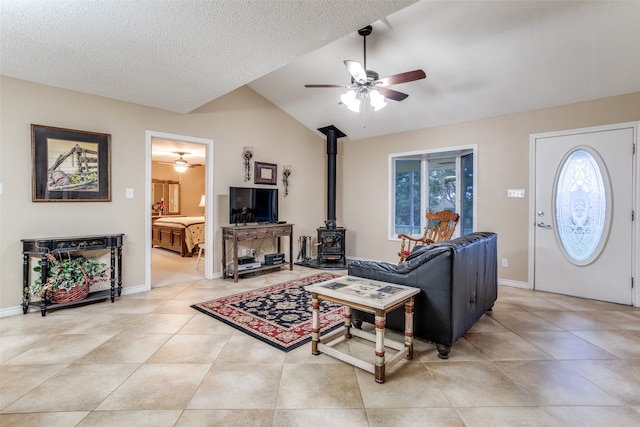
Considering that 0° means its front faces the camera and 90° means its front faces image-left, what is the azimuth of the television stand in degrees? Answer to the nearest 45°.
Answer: approximately 315°

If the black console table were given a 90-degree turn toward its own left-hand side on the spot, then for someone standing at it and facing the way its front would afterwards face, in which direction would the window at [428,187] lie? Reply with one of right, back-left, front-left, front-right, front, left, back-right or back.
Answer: front-right

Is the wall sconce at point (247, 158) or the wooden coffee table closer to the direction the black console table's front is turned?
the wooden coffee table

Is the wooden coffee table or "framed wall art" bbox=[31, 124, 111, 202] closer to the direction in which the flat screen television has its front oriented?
the wooden coffee table

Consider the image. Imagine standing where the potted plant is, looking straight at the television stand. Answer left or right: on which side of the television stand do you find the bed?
left

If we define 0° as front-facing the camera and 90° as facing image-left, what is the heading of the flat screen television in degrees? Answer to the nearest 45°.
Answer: approximately 315°

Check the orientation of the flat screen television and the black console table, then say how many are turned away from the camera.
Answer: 0

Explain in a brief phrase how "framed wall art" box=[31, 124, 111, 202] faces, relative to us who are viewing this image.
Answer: facing the viewer and to the right of the viewer
